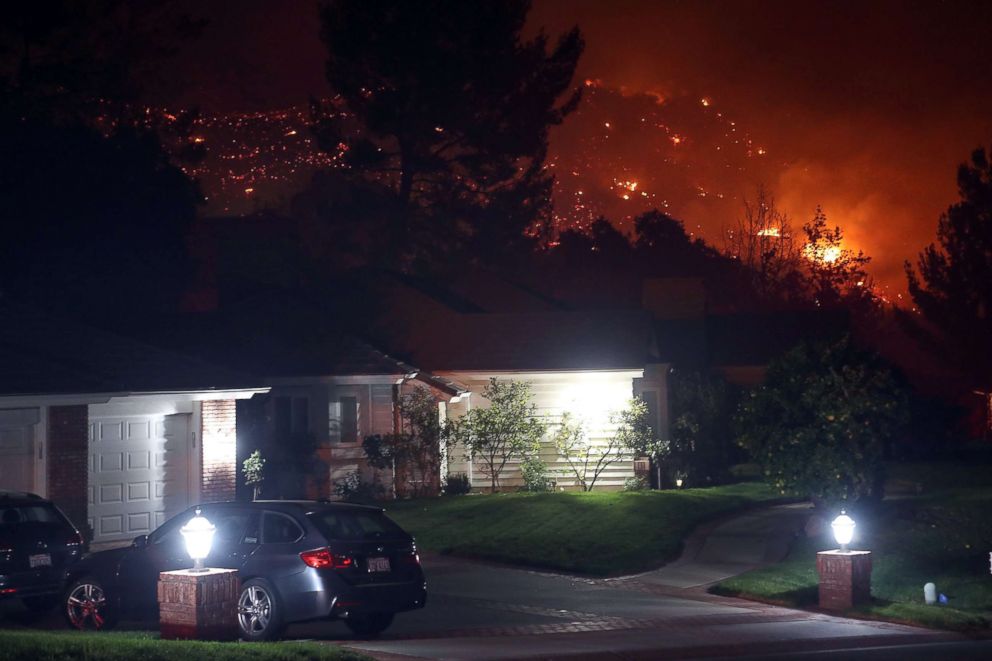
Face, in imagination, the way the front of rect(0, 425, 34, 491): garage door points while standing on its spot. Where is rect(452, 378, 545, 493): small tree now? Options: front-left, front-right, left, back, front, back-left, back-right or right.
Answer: back-left

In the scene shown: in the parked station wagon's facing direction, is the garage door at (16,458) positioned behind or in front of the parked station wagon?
in front

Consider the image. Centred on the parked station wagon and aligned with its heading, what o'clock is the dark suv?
The dark suv is roughly at 12 o'clock from the parked station wagon.

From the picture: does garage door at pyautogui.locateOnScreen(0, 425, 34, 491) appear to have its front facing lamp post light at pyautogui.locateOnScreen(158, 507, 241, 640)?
yes

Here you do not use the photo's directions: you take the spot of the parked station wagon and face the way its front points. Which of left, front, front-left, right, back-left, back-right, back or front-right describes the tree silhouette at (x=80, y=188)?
front-right

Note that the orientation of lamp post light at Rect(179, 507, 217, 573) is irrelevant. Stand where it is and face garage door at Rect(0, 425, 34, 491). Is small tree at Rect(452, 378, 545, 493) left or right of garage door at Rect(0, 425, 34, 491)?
right

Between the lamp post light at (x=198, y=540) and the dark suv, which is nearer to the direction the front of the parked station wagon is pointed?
the dark suv

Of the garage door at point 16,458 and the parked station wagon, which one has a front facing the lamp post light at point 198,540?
the garage door

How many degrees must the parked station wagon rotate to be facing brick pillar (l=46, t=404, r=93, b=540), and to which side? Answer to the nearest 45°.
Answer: approximately 45° to its right

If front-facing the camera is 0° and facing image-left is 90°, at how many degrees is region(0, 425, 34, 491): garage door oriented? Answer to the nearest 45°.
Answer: approximately 0°

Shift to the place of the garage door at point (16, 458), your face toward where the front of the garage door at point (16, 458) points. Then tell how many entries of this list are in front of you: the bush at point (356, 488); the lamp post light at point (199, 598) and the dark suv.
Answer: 2

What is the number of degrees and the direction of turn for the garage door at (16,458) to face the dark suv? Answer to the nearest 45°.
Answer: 0° — it already faces it

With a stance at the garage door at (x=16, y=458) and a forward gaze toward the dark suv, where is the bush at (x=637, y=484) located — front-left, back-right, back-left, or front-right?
back-left

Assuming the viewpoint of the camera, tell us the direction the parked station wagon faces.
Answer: facing away from the viewer and to the left of the viewer

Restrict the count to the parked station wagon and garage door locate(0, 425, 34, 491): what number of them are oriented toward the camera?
1

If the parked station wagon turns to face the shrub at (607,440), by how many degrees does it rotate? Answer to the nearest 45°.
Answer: approximately 90° to its right

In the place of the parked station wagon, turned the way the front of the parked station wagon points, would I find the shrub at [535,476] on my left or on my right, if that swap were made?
on my right
